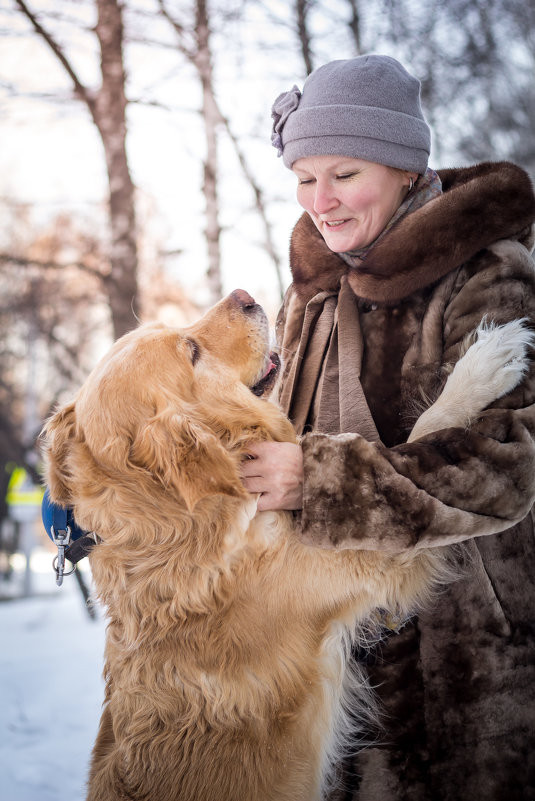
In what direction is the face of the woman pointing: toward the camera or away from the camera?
toward the camera

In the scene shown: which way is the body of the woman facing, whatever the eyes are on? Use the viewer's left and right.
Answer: facing the viewer and to the left of the viewer

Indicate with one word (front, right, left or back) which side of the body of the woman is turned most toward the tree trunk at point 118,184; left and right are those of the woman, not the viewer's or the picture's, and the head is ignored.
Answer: right
